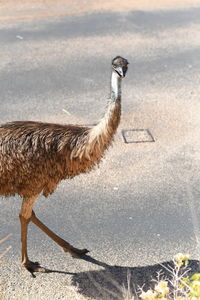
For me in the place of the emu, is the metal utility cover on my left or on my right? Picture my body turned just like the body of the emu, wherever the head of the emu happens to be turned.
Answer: on my left

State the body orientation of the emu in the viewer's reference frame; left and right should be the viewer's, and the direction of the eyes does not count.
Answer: facing to the right of the viewer
